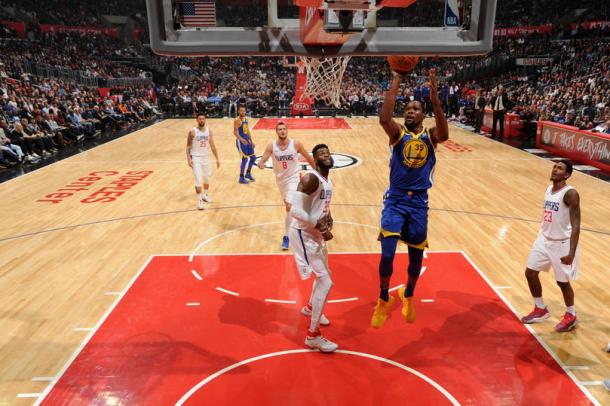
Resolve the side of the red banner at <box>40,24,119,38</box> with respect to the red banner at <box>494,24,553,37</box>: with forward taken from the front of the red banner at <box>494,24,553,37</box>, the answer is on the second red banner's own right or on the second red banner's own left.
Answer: on the second red banner's own right

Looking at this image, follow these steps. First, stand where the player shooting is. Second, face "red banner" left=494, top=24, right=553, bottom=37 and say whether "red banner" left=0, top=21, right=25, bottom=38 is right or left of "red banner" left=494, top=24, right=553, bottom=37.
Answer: left

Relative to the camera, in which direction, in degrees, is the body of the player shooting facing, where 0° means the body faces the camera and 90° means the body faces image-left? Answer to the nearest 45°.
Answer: approximately 0°

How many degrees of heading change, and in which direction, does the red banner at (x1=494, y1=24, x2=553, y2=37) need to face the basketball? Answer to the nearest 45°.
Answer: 0° — it already faces it

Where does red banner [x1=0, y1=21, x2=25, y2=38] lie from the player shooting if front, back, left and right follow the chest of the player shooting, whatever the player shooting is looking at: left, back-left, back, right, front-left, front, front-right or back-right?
back-right

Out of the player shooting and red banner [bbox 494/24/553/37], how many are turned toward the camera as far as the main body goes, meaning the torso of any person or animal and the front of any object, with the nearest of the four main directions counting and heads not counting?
2

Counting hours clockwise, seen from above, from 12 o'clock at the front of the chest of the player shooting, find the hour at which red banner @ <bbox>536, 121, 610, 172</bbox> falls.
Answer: The red banner is roughly at 7 o'clock from the player shooting.

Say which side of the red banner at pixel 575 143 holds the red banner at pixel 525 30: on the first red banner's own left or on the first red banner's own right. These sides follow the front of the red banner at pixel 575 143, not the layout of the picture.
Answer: on the first red banner's own right

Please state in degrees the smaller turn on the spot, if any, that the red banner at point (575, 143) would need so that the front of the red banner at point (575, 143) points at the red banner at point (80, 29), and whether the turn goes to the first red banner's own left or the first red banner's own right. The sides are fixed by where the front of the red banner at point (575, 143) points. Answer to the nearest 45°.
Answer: approximately 45° to the first red banner's own right

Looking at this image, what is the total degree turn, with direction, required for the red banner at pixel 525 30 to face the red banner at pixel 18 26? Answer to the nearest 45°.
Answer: approximately 45° to its right
